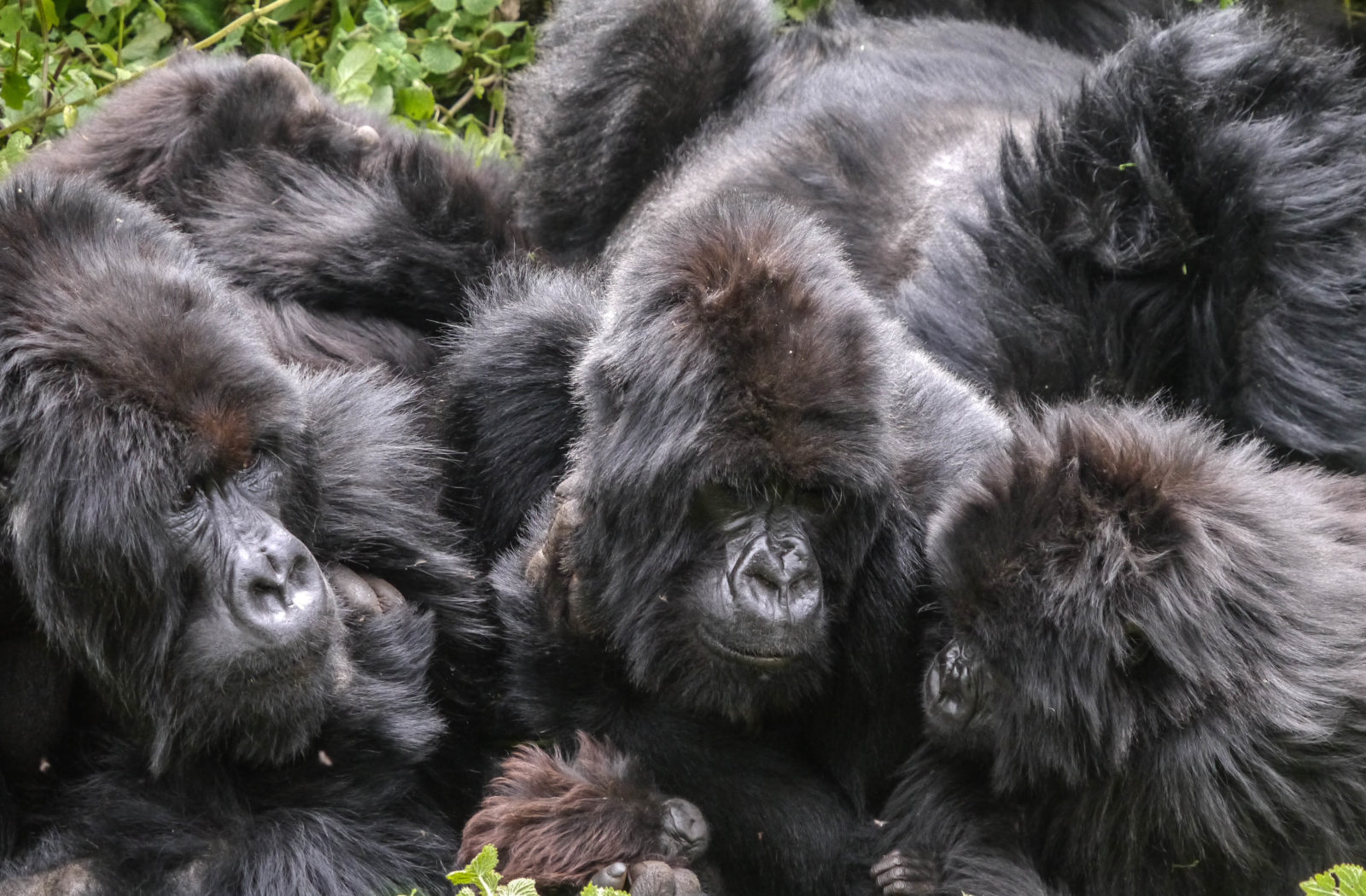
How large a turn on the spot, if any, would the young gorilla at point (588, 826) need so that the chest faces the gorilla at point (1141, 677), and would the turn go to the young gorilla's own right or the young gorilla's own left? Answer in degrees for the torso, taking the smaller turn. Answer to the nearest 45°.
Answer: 0° — it already faces it

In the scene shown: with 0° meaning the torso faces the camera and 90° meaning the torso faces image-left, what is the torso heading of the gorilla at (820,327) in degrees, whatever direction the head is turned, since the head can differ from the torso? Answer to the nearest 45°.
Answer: approximately 0°

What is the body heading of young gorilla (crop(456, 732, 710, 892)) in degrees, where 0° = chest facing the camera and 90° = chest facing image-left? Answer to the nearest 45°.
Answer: approximately 270°

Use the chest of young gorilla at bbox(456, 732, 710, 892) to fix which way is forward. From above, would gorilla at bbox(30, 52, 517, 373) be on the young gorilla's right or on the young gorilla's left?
on the young gorilla's left
